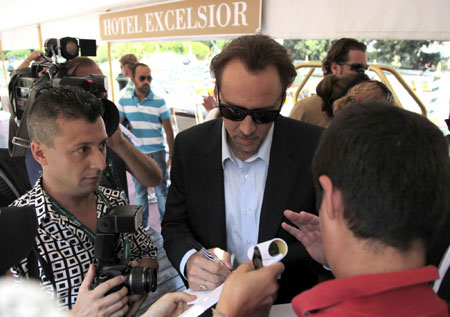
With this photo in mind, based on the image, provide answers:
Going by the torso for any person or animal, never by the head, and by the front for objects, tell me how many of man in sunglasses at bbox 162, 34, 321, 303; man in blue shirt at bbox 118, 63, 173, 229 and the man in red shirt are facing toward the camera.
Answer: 2

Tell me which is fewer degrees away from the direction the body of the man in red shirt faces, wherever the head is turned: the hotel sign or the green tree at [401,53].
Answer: the hotel sign

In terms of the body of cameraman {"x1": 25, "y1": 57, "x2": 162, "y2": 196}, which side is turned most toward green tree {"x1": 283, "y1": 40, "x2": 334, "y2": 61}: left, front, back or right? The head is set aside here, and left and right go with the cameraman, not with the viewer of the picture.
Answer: left

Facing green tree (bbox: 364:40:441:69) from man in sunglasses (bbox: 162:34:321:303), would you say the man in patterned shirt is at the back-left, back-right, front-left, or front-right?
back-left

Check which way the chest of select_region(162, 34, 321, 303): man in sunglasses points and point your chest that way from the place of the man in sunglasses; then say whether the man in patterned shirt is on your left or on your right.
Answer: on your right

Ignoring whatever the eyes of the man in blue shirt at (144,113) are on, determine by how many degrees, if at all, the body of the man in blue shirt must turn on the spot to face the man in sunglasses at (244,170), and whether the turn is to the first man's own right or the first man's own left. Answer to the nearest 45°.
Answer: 0° — they already face them

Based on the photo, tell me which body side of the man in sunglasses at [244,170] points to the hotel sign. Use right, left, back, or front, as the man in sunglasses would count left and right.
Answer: back

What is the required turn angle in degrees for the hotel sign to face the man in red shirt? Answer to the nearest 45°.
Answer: approximately 45° to its left

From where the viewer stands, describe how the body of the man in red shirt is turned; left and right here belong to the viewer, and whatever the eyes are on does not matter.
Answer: facing away from the viewer and to the left of the viewer
